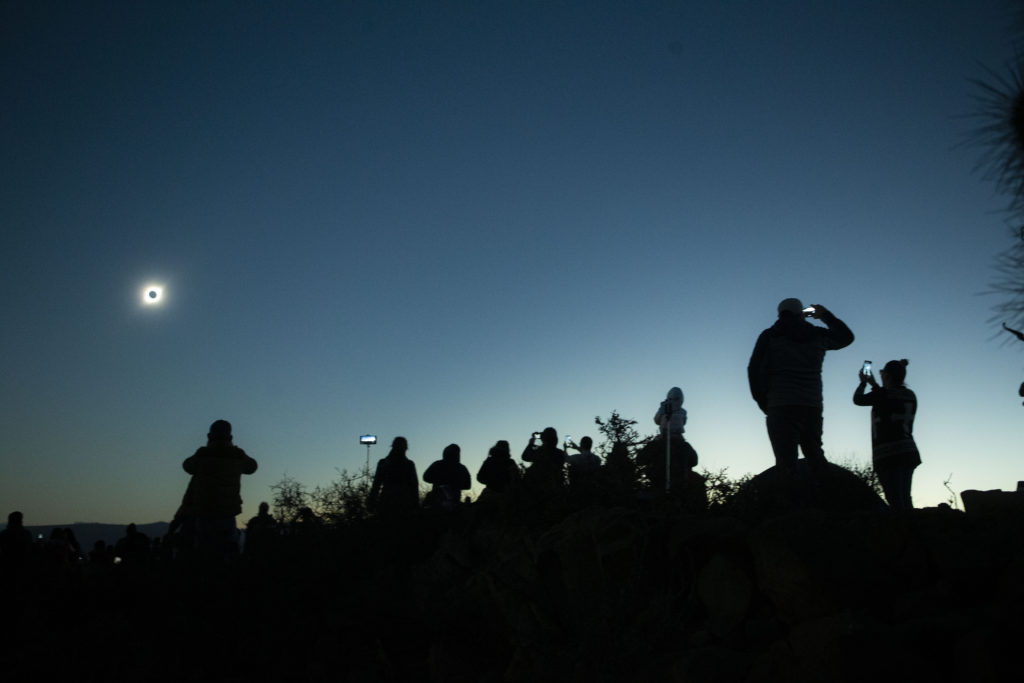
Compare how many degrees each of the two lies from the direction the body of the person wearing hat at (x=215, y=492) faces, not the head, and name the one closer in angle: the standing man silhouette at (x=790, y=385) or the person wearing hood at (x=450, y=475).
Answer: the person wearing hood

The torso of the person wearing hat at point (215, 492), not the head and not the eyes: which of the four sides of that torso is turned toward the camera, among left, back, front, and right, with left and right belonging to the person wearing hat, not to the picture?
back

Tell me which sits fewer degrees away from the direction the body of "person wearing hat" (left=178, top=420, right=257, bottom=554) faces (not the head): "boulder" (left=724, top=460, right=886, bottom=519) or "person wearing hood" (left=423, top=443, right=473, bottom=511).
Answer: the person wearing hood

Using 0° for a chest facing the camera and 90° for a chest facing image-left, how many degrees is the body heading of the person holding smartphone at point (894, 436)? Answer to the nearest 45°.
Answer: approximately 135°

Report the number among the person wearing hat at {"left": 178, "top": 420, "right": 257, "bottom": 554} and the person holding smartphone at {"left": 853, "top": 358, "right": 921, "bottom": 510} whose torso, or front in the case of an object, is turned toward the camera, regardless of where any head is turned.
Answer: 0

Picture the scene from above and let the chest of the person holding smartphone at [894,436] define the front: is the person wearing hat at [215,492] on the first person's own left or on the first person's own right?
on the first person's own left

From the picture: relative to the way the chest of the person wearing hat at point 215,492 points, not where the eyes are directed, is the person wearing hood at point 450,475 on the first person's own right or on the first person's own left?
on the first person's own right

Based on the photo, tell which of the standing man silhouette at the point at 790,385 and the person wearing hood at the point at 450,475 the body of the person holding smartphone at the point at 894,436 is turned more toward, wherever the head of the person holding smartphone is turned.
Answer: the person wearing hood

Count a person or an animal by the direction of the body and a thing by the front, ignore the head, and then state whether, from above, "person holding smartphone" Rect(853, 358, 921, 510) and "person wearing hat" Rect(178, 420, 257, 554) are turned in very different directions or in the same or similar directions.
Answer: same or similar directions

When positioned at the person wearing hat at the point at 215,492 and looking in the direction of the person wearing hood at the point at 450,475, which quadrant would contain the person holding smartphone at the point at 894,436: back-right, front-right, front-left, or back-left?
front-right

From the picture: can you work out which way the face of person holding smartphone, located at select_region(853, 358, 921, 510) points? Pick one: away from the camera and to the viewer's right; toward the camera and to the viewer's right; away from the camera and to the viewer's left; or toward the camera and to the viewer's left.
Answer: away from the camera and to the viewer's left

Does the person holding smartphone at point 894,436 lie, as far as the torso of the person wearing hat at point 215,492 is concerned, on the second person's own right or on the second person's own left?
on the second person's own right

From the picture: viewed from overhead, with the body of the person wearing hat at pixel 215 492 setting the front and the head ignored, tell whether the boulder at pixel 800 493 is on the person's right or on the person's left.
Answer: on the person's right

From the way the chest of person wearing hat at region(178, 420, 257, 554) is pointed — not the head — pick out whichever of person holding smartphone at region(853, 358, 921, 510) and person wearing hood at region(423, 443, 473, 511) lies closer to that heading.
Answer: the person wearing hood
